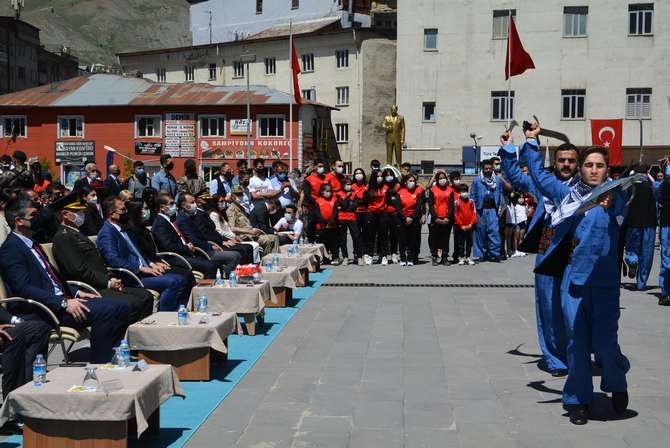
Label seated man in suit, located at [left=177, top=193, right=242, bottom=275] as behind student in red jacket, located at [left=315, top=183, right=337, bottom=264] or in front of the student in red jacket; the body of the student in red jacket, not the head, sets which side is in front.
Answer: in front

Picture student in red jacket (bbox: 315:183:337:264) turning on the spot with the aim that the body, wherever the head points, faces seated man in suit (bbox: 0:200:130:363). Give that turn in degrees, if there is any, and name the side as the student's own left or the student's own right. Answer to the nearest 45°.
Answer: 0° — they already face them

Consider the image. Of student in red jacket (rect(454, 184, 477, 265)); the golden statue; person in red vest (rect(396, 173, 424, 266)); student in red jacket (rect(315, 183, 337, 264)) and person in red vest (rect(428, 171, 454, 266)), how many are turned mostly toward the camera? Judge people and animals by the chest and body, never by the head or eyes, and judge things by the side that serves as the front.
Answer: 5

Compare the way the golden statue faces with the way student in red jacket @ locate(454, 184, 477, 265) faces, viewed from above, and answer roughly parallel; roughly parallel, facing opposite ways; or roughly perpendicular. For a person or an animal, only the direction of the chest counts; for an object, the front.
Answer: roughly parallel

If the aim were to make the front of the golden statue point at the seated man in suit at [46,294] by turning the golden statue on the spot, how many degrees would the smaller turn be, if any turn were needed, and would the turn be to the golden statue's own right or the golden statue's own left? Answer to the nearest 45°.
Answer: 0° — it already faces them

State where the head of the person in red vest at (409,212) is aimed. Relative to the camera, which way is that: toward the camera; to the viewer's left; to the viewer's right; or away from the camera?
toward the camera

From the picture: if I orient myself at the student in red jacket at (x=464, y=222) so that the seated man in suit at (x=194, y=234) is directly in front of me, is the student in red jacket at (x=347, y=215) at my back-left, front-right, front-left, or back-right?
front-right

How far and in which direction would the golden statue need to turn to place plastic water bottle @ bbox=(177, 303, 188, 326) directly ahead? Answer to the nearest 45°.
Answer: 0° — it already faces it

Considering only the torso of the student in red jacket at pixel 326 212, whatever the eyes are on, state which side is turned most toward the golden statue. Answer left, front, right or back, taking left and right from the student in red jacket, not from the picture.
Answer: back

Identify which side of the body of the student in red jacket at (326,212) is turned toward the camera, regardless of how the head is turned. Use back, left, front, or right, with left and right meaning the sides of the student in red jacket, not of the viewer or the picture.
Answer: front

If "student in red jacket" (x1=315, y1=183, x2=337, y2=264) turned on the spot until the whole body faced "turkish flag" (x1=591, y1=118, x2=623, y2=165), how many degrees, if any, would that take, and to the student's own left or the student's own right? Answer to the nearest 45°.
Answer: approximately 135° to the student's own left

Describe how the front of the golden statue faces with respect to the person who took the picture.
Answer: facing the viewer

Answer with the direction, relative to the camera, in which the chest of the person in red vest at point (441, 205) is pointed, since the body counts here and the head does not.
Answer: toward the camera

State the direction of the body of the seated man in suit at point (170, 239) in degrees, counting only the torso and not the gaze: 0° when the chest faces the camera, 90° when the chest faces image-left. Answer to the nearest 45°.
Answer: approximately 315°

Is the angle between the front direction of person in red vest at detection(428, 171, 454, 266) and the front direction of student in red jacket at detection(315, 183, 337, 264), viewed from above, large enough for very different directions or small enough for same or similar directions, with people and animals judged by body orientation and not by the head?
same or similar directions
